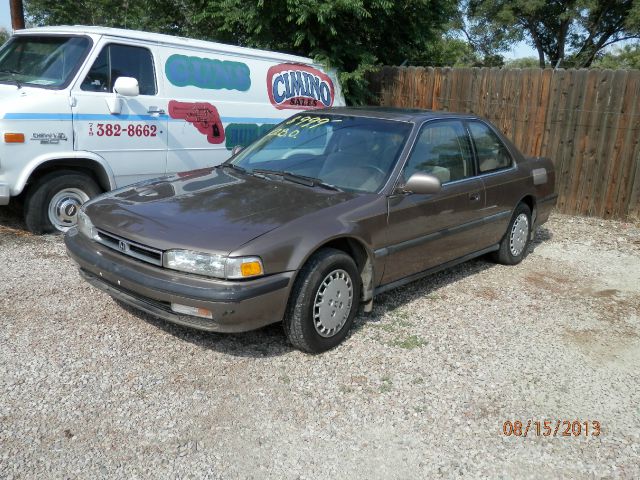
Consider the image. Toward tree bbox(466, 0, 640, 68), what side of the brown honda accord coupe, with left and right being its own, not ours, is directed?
back

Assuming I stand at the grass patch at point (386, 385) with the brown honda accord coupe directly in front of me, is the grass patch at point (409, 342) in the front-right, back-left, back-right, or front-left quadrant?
front-right

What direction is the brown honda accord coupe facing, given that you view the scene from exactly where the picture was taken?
facing the viewer and to the left of the viewer

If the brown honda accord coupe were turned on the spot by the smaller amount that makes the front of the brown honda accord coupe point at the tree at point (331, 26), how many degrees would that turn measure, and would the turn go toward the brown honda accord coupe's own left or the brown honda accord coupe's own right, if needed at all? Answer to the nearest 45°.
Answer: approximately 135° to the brown honda accord coupe's own right

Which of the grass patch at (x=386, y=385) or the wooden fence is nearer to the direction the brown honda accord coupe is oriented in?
the grass patch

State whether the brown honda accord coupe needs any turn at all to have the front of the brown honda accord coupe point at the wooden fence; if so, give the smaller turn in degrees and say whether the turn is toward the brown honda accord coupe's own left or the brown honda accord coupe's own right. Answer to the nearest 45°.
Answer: approximately 180°

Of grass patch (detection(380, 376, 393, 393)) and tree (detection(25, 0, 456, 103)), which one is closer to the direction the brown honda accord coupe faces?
the grass patch

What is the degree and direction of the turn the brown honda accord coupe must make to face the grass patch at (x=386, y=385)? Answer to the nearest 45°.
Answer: approximately 90° to its left

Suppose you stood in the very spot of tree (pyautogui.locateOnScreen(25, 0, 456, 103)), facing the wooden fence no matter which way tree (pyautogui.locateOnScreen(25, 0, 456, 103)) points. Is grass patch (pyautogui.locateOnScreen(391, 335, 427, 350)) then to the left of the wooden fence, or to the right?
right
